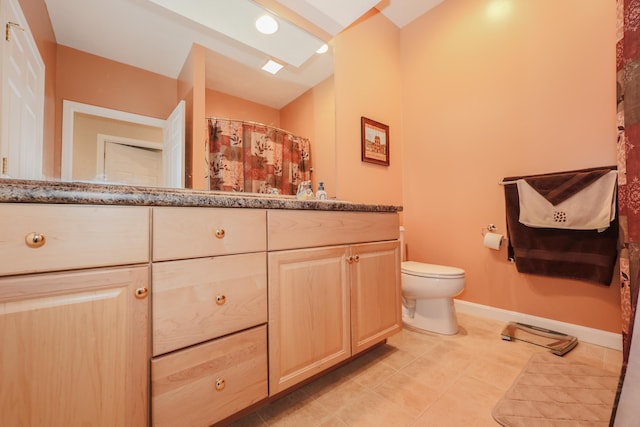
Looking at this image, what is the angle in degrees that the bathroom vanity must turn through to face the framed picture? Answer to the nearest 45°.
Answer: approximately 90° to its left

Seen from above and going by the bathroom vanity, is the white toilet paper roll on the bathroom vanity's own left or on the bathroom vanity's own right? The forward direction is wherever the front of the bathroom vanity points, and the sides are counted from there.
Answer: on the bathroom vanity's own left

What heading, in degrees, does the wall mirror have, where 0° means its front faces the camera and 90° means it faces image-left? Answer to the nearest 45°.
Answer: approximately 315°

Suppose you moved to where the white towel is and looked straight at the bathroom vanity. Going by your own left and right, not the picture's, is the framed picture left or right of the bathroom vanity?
right

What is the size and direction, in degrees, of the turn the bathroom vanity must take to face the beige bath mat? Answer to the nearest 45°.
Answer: approximately 45° to its left
